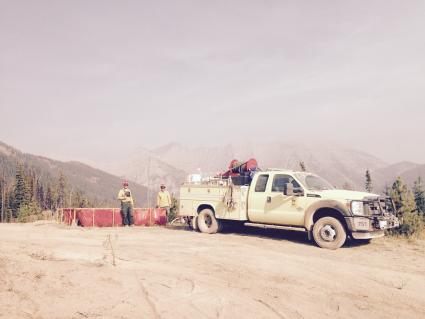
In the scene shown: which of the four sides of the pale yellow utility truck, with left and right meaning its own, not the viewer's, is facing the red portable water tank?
back

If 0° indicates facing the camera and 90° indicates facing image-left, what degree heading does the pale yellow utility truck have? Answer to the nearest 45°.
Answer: approximately 315°

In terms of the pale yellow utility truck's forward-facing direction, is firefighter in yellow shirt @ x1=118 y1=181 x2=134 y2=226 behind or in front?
behind
